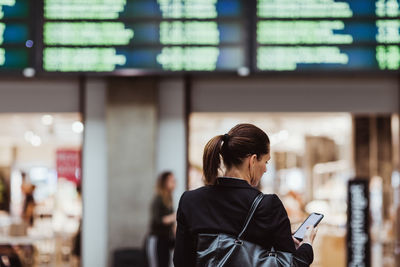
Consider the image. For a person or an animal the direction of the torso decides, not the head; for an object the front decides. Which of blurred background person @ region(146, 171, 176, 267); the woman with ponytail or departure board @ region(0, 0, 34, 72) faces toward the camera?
the departure board

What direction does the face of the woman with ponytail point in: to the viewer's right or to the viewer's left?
to the viewer's right

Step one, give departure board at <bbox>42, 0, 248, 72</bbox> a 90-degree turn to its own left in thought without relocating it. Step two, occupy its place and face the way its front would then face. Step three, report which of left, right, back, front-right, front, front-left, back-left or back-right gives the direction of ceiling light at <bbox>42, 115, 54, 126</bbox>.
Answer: back-left

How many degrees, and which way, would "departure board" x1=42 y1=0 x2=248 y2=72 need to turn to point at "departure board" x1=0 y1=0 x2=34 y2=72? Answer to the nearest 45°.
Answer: approximately 90° to its right

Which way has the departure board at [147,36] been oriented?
toward the camera

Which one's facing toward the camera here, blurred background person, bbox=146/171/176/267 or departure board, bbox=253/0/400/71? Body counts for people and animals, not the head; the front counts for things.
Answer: the departure board

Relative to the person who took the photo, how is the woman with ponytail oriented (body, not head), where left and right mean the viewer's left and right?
facing away from the viewer and to the right of the viewer

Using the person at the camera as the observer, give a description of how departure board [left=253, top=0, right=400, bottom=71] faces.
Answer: facing the viewer

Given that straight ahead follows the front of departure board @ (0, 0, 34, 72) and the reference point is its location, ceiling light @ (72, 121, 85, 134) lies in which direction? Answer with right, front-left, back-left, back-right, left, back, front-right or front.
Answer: back-left
